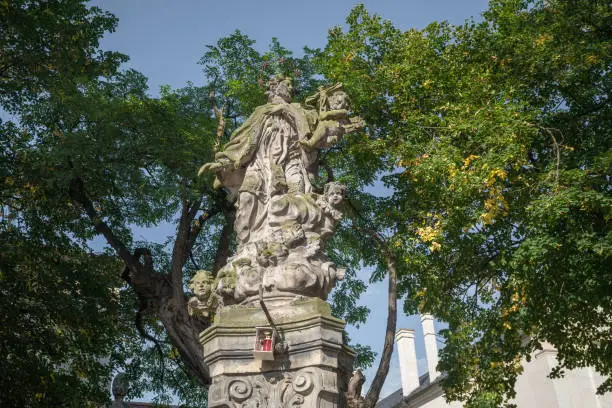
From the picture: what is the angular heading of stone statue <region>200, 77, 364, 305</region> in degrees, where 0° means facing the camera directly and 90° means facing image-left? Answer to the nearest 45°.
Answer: approximately 0°
